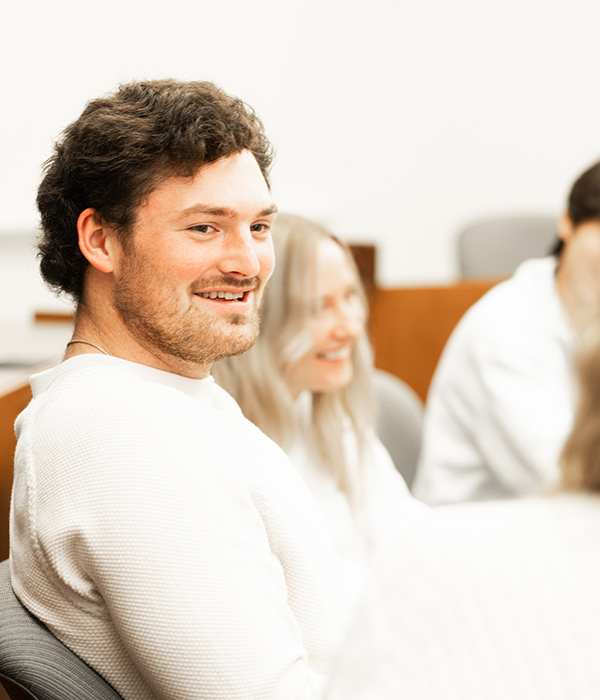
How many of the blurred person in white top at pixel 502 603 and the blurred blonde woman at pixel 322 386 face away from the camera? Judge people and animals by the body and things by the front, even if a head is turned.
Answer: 1

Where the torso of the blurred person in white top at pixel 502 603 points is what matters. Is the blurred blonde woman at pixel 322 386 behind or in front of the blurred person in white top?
in front

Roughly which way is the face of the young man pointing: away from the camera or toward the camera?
toward the camera

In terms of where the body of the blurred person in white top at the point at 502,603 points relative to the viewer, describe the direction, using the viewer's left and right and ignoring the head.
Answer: facing away from the viewer

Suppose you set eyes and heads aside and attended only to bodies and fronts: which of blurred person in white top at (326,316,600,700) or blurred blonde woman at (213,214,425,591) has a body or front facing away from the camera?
the blurred person in white top

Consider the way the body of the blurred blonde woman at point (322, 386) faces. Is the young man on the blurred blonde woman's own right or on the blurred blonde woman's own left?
on the blurred blonde woman's own right

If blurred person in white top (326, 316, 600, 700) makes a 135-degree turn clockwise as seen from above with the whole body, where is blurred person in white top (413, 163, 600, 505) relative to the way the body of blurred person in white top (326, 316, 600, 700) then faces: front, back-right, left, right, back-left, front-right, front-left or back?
back-left
